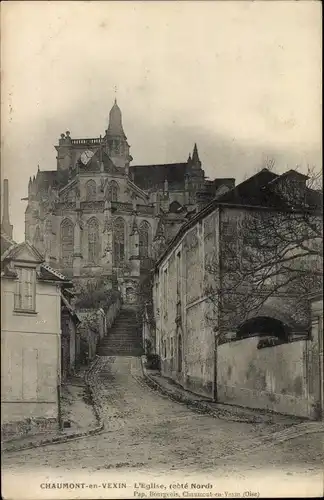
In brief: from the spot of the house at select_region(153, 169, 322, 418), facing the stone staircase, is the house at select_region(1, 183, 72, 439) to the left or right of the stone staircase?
left

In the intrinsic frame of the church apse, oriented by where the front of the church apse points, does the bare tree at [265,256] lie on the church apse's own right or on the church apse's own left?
on the church apse's own left

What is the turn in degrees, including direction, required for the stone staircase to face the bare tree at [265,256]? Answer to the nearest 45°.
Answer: approximately 45° to its left

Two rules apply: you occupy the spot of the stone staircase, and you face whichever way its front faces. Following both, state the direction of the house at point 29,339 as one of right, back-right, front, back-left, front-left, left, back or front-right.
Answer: front-right

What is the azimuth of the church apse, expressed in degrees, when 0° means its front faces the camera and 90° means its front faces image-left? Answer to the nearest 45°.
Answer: approximately 0°

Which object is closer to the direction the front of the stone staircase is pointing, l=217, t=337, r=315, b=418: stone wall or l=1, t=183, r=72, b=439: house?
the house

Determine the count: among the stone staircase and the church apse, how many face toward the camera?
2

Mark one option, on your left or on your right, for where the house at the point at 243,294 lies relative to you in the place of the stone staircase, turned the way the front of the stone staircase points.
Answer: on your left
